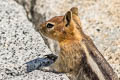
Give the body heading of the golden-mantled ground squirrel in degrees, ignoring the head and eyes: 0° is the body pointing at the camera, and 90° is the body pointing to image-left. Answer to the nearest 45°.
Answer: approximately 90°
